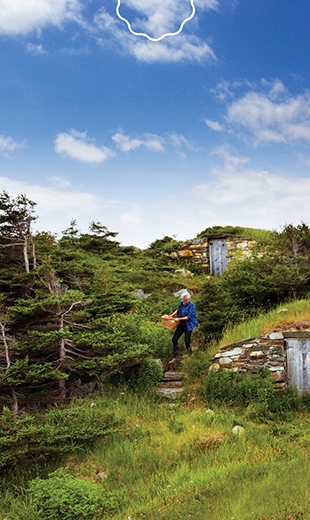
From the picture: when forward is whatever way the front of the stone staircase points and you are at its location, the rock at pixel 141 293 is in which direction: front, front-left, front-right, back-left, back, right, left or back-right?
back

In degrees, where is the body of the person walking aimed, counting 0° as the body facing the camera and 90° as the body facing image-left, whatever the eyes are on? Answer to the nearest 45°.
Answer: approximately 45°

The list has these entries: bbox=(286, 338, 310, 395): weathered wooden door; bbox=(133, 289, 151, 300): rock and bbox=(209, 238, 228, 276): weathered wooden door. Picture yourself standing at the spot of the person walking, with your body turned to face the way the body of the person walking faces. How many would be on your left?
1

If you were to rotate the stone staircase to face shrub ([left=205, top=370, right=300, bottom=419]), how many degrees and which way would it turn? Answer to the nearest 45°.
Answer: approximately 45° to its left

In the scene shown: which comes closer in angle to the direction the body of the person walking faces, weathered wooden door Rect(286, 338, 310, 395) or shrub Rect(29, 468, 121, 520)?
the shrub

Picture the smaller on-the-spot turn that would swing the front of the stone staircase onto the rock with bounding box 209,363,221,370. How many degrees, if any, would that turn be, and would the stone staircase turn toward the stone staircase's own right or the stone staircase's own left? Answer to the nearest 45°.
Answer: approximately 45° to the stone staircase's own left

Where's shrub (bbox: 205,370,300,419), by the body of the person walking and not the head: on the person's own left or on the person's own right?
on the person's own left

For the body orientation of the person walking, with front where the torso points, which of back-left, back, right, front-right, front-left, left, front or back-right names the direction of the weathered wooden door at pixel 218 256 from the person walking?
back-right

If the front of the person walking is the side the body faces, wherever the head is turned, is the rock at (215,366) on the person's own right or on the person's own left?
on the person's own left

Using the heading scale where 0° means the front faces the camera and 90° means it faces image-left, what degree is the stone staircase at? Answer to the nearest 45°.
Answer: approximately 0°

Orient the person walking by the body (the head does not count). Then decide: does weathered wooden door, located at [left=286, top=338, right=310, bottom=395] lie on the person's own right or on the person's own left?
on the person's own left
